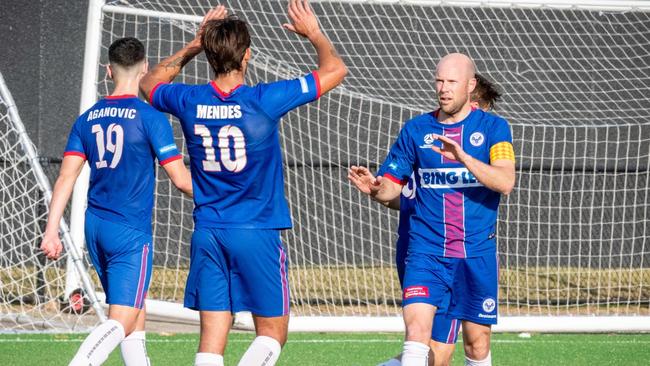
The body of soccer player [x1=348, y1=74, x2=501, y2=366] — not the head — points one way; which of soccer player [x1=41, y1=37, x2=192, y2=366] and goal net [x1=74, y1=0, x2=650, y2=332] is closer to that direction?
the soccer player

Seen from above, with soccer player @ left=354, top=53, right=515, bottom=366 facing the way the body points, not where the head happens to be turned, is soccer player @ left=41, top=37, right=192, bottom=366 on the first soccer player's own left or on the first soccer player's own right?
on the first soccer player's own right

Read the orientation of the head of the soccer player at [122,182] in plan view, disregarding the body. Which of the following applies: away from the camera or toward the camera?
away from the camera

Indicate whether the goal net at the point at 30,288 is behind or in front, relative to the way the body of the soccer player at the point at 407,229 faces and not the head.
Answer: in front

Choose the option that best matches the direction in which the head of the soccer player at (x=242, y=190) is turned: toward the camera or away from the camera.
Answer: away from the camera

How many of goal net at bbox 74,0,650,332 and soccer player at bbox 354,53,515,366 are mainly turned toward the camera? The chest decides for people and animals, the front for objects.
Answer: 2

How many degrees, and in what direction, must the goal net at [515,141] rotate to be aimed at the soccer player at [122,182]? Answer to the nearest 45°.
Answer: approximately 45° to its right

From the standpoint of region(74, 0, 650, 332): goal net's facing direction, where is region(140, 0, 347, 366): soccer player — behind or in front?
in front

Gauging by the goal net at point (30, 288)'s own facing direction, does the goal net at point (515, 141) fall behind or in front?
behind

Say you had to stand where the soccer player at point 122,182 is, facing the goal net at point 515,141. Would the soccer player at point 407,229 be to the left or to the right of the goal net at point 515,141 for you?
right
